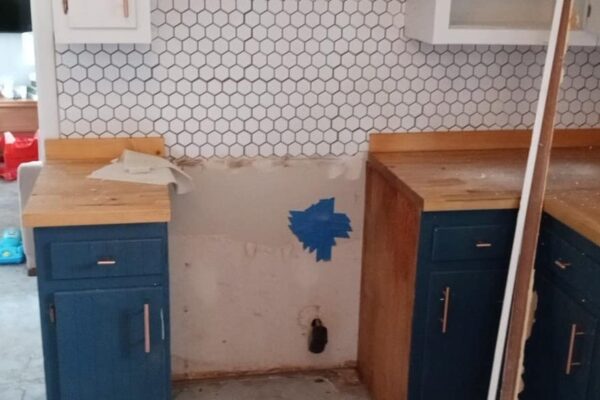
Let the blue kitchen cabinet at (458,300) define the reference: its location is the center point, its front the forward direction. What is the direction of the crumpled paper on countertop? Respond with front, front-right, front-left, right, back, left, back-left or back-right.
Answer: right

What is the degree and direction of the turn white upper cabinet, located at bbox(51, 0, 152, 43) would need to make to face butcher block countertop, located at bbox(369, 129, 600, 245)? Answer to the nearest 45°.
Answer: approximately 90° to its left

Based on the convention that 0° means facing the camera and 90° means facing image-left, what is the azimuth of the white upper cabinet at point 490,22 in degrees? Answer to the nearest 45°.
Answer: approximately 0°

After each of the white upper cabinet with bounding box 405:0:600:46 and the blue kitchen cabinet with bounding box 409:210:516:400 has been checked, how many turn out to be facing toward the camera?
2

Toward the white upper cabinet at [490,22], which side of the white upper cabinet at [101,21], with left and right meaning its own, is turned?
left

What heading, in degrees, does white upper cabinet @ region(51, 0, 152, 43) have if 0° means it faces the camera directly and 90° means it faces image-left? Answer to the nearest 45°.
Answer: approximately 0°
